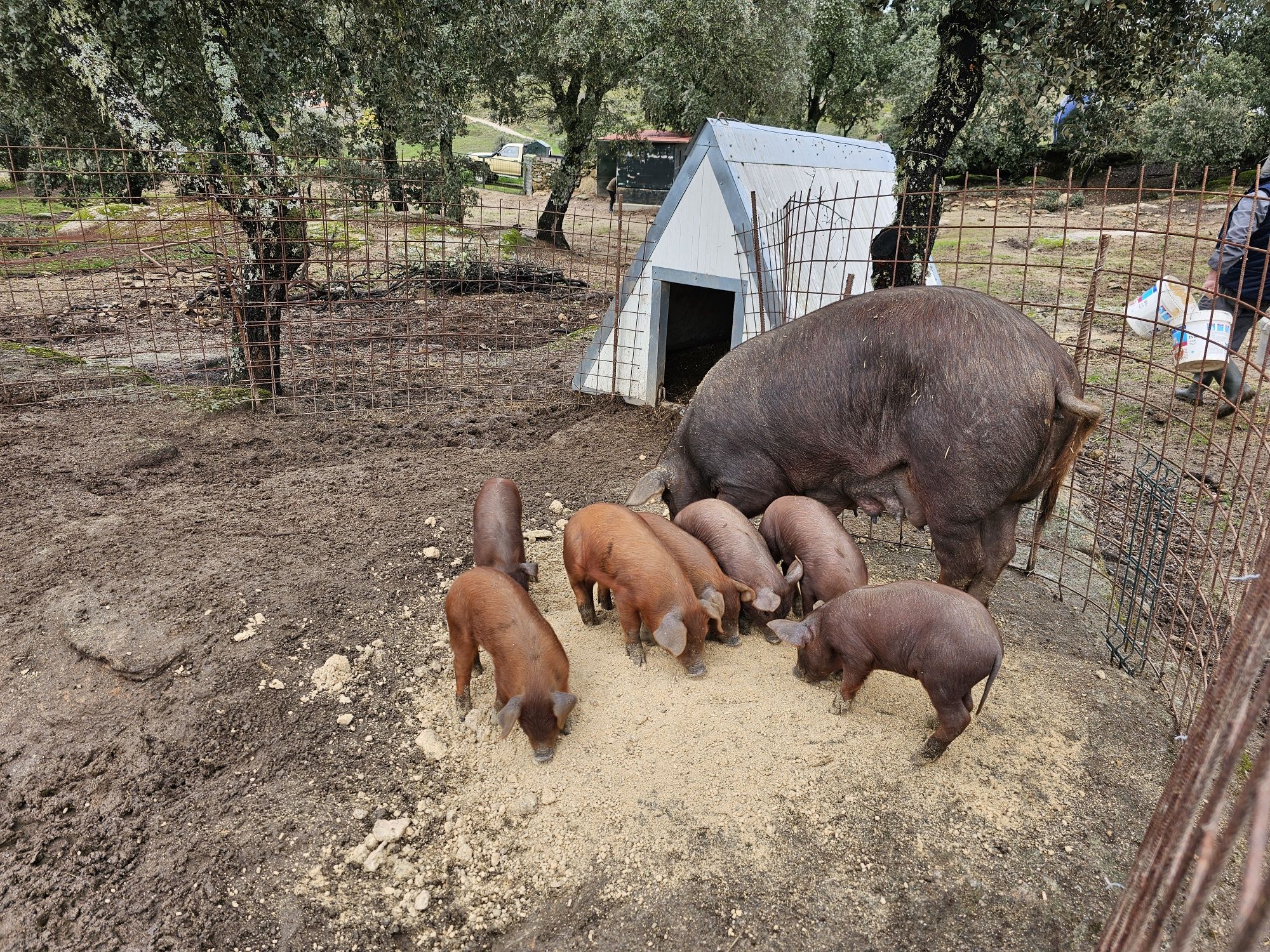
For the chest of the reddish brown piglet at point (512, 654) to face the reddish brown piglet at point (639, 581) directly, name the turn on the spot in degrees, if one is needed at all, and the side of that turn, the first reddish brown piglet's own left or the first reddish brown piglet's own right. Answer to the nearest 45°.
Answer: approximately 90° to the first reddish brown piglet's own left

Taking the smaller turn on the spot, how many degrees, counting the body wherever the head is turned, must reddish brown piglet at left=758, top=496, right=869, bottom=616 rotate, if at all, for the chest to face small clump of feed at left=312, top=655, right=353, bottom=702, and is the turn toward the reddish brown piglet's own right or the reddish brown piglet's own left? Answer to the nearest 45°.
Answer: approximately 90° to the reddish brown piglet's own right

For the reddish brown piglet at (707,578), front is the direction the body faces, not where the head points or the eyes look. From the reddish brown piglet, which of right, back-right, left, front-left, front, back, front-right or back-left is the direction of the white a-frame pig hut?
back-left

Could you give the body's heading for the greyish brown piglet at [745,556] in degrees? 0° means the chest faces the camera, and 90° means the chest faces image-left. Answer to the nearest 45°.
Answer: approximately 315°

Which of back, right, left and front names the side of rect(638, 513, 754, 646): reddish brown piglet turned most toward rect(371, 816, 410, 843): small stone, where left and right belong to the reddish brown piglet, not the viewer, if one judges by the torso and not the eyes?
right

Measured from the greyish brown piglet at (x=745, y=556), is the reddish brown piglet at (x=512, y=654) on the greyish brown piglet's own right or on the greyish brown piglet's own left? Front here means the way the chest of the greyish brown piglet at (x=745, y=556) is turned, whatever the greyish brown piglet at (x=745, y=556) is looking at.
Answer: on the greyish brown piglet's own right

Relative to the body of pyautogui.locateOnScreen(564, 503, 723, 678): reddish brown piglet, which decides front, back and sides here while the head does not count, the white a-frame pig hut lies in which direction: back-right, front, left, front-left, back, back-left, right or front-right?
back-left

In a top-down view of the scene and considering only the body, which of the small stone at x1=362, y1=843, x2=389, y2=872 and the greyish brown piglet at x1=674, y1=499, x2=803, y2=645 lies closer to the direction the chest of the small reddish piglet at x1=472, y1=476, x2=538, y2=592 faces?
the small stone

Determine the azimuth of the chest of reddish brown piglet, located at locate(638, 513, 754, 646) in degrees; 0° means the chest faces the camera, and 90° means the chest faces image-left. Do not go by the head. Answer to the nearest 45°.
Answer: approximately 315°
